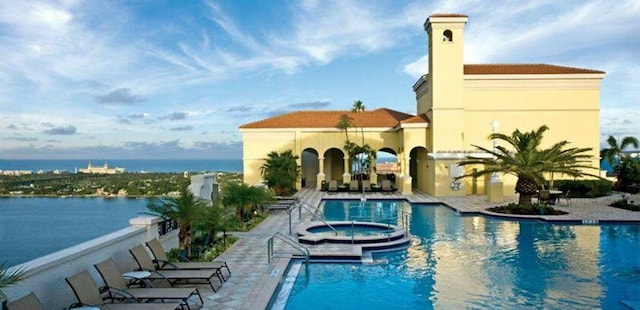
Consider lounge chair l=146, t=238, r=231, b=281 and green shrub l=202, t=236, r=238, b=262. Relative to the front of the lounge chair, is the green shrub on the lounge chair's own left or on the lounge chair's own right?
on the lounge chair's own left

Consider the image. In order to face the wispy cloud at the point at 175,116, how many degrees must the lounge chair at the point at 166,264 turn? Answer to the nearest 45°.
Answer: approximately 90° to its left

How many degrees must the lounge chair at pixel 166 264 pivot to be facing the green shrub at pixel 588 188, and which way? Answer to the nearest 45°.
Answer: approximately 45° to its left

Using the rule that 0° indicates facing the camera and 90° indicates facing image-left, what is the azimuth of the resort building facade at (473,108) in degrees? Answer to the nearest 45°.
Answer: approximately 0°

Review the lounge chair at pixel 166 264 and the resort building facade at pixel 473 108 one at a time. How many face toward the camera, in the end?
1

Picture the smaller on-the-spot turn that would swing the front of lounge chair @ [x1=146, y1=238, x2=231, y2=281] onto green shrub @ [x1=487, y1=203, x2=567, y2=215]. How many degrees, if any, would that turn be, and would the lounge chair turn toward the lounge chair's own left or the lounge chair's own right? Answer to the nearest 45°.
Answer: approximately 45° to the lounge chair's own left

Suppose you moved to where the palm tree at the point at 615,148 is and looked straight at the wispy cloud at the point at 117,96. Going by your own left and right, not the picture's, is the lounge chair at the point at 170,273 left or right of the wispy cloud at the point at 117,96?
left

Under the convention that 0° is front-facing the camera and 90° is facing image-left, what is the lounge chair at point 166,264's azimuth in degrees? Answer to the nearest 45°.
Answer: approximately 270°

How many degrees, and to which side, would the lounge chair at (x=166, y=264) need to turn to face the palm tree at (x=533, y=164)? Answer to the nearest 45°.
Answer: approximately 45° to its left

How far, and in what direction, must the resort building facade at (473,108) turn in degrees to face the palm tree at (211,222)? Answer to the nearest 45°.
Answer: approximately 45° to its right
